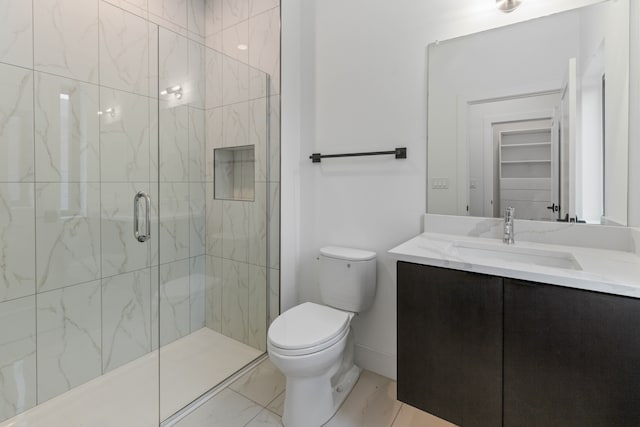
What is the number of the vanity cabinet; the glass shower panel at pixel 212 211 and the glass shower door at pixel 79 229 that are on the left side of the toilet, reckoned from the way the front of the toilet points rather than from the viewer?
1

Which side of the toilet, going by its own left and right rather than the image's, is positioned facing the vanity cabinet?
left

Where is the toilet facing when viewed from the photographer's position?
facing the viewer and to the left of the viewer

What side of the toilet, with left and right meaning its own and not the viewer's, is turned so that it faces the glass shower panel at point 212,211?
right

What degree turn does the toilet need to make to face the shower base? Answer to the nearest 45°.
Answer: approximately 45° to its right
